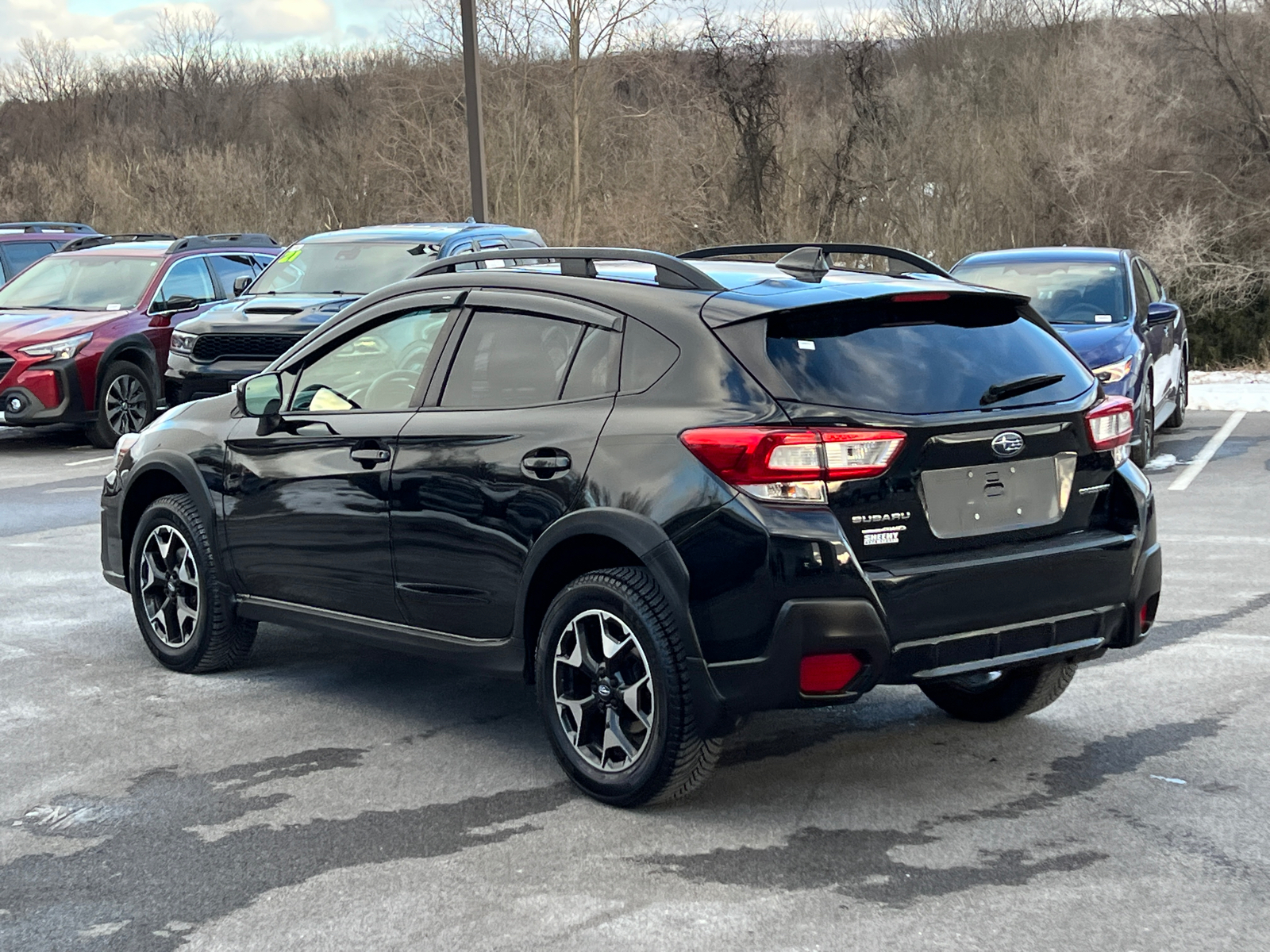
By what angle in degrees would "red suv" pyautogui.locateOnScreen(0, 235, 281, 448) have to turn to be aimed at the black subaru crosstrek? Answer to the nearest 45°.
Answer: approximately 45° to its left

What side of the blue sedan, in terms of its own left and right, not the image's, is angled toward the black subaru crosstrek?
front

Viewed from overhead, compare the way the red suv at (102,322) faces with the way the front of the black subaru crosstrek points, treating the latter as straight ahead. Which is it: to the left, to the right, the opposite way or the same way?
to the left

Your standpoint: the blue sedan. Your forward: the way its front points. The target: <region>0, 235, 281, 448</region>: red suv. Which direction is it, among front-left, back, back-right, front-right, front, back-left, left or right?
right

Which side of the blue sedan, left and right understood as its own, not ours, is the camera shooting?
front

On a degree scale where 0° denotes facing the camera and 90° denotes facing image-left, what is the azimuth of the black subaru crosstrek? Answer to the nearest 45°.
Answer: approximately 135°

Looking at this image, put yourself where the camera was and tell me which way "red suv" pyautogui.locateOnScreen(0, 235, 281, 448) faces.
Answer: facing the viewer and to the left of the viewer

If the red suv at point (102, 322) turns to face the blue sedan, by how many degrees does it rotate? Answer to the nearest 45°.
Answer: approximately 90° to its left

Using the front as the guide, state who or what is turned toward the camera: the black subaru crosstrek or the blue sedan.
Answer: the blue sedan

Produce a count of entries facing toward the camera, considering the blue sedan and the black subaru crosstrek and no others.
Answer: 1

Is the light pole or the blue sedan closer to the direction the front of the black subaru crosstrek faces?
the light pole

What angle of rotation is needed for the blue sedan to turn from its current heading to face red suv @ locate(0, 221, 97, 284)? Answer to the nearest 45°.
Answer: approximately 90° to its right

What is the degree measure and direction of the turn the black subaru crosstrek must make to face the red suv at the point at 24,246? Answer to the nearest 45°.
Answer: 0° — it already faces it
